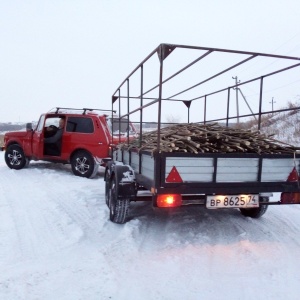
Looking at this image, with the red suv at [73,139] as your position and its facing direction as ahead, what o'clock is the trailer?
The trailer is roughly at 7 o'clock from the red suv.

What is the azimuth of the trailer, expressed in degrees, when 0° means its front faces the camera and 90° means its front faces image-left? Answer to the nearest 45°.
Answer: approximately 135°

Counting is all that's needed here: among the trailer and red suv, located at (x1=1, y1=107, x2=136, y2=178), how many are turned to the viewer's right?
0

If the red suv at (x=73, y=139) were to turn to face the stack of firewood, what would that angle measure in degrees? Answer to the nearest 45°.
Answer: approximately 135° to its left

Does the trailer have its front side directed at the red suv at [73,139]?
yes

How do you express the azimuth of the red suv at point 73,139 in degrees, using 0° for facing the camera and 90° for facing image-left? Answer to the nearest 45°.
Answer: approximately 135°
